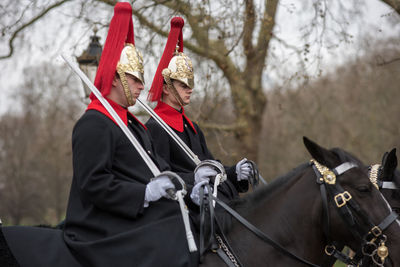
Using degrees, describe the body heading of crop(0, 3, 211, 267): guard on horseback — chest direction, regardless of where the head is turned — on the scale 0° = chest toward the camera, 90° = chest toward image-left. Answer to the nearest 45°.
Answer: approximately 270°

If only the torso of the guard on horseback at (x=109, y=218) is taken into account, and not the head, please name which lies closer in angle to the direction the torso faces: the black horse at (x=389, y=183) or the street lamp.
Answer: the black horse

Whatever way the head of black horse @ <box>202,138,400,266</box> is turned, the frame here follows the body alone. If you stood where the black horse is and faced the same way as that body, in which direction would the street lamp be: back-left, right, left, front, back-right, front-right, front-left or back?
back-left

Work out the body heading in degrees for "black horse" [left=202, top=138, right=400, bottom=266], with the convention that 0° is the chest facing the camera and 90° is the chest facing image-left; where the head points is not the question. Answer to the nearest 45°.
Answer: approximately 270°

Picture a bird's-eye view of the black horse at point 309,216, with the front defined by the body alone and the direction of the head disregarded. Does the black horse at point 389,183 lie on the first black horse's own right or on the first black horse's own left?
on the first black horse's own left

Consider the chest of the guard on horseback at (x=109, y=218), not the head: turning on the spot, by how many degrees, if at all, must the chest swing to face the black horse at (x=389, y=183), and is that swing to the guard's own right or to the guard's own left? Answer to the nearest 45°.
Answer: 0° — they already face it
